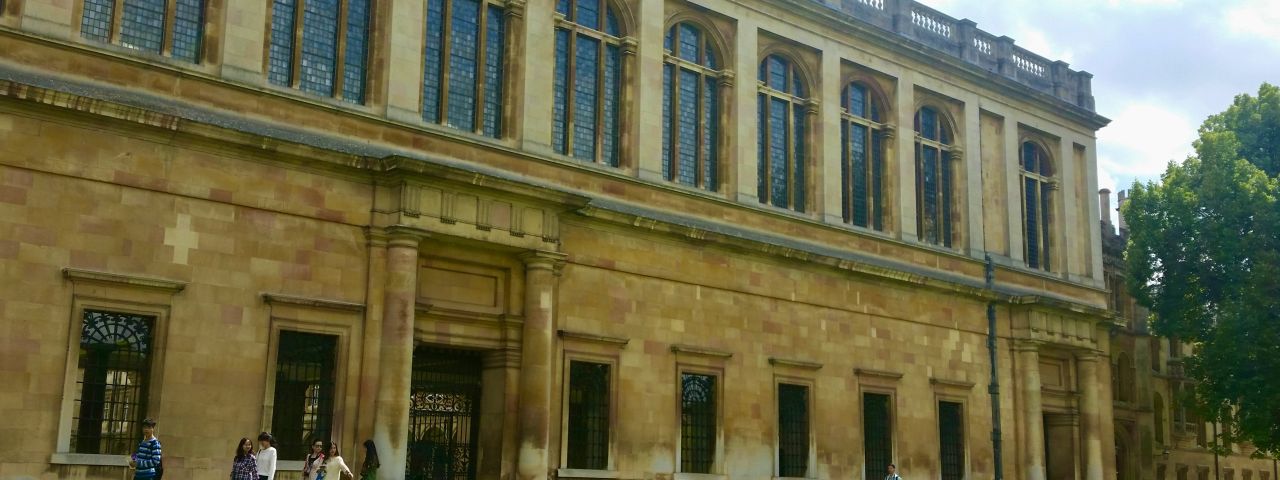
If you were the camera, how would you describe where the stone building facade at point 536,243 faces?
facing the viewer and to the right of the viewer

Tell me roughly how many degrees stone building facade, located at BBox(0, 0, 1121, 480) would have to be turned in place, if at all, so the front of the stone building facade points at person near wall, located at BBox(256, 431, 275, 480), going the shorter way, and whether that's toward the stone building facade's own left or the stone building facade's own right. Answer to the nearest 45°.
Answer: approximately 90° to the stone building facade's own right

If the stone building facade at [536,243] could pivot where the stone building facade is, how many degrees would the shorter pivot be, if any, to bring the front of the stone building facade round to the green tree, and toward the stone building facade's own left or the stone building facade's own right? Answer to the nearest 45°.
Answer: approximately 90° to the stone building facade's own left

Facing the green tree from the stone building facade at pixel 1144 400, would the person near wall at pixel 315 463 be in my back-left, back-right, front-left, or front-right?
front-right

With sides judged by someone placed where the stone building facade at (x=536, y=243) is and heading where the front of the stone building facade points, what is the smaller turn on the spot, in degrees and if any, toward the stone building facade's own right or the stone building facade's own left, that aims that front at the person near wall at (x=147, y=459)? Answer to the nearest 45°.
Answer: approximately 90° to the stone building facade's own right

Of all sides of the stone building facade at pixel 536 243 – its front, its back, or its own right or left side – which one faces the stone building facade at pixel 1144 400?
left

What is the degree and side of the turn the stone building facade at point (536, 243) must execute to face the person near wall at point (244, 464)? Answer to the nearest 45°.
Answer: approximately 90° to its right
